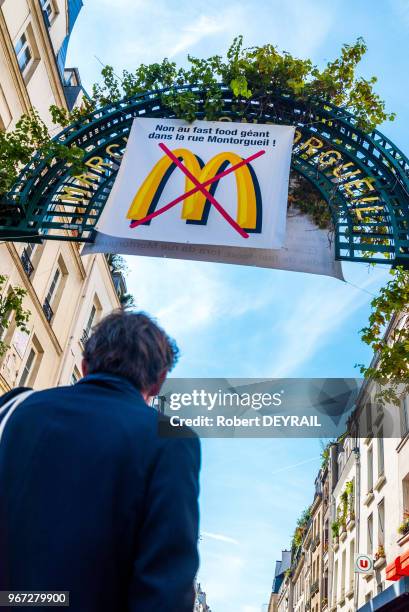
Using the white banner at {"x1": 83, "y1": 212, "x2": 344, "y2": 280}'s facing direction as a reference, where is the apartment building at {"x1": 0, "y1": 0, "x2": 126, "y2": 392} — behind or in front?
in front

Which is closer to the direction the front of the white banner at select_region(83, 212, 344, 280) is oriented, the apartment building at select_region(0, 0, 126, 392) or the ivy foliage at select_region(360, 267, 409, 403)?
the apartment building

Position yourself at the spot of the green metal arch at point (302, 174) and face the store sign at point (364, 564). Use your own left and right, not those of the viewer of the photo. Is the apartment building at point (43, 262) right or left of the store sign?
left
